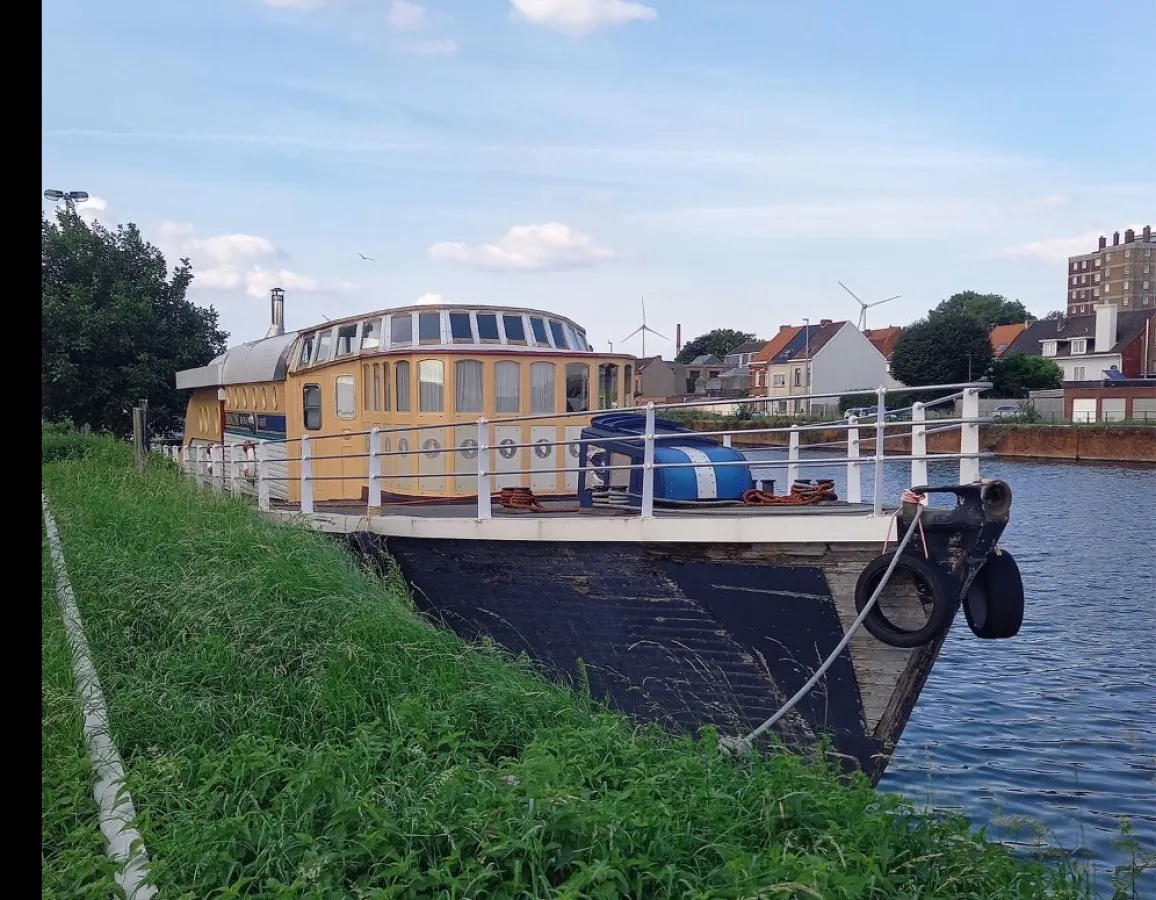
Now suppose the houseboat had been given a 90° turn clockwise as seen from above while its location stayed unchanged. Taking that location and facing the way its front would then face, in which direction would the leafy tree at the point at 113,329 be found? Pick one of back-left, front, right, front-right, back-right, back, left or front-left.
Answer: right

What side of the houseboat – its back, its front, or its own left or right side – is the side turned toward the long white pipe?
right

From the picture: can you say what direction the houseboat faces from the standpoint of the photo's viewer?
facing the viewer and to the right of the viewer
